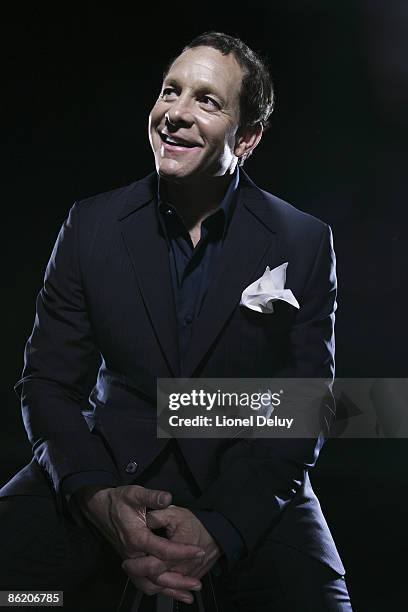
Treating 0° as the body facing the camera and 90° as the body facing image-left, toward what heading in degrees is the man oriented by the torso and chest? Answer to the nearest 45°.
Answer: approximately 0°
